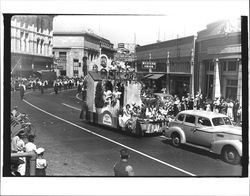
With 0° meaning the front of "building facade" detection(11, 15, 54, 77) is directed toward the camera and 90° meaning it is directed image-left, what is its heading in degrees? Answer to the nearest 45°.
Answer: approximately 315°

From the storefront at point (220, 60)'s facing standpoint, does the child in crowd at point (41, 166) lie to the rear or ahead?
ahead

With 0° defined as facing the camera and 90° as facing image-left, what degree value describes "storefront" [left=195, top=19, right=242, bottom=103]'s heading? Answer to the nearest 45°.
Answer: approximately 45°

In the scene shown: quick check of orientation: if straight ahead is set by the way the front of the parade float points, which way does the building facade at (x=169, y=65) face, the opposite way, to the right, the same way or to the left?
to the right

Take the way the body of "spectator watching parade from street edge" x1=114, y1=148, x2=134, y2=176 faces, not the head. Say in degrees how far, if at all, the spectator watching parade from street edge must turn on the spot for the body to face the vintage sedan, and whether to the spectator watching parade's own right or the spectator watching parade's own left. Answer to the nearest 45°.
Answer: approximately 90° to the spectator watching parade's own right

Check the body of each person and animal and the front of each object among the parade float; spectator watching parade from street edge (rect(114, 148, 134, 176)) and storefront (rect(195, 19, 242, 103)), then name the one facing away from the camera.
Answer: the spectator watching parade from street edge
